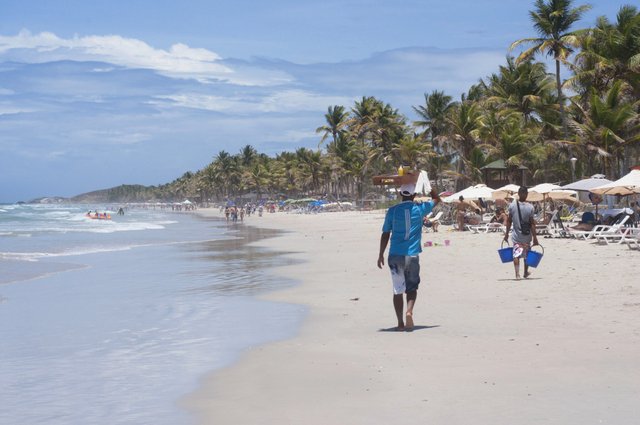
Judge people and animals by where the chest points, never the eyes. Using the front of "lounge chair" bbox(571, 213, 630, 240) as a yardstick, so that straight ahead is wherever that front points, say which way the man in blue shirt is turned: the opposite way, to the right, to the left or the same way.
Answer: to the right

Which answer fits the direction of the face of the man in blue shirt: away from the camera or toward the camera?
away from the camera

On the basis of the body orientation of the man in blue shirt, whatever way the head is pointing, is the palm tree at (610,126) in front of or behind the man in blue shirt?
in front

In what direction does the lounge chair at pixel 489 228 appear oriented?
to the viewer's left

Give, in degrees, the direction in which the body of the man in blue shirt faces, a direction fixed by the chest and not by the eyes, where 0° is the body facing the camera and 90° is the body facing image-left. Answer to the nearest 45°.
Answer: approximately 180°

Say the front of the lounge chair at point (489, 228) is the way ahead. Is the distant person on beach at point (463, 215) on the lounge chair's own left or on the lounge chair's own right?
on the lounge chair's own right

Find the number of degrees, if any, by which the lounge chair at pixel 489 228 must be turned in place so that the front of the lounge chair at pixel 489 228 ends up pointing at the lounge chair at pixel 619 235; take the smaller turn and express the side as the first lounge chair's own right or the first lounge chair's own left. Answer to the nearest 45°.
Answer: approximately 135° to the first lounge chair's own left

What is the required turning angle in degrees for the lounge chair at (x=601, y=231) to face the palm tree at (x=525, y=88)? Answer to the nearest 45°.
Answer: approximately 90° to its right

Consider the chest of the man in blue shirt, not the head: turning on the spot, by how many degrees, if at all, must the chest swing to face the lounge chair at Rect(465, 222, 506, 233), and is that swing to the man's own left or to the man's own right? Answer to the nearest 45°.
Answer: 0° — they already face it

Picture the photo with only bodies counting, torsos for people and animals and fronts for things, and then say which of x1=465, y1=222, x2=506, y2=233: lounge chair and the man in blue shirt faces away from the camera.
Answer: the man in blue shirt

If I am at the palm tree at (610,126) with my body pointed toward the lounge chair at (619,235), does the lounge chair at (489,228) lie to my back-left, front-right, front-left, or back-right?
front-right

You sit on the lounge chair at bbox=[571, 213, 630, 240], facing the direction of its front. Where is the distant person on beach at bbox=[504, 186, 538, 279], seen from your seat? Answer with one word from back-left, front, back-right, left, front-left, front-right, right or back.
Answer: left

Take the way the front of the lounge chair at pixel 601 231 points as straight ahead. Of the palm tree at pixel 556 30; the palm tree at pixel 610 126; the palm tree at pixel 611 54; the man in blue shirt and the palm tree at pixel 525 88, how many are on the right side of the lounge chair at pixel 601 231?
4

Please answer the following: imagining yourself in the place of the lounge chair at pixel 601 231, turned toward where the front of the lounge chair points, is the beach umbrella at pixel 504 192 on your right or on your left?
on your right

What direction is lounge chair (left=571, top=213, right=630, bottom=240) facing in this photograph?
to the viewer's left

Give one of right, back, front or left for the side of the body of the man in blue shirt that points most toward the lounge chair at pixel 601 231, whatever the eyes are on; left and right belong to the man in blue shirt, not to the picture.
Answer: front

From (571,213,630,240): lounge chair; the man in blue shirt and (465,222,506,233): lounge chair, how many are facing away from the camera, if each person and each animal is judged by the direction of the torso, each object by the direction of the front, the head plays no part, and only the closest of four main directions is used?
1
